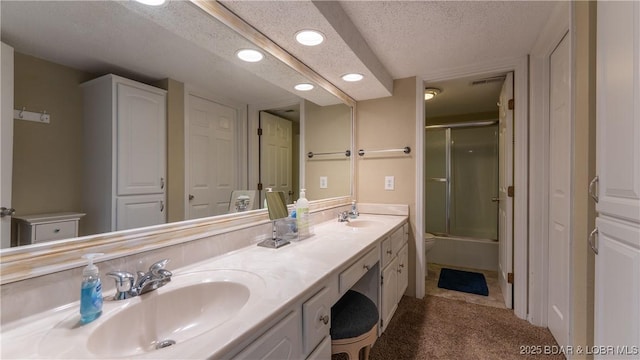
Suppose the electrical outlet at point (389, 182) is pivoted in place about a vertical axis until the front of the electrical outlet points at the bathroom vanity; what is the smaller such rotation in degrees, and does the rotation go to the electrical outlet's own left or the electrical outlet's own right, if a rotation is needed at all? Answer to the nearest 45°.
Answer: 0° — it already faces it

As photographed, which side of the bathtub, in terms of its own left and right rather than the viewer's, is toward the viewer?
front

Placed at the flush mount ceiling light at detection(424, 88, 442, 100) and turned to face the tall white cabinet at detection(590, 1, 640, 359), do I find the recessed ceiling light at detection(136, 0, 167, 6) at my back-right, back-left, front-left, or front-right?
front-right

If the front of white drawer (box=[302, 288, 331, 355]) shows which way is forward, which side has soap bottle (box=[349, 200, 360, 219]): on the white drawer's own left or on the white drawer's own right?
on the white drawer's own left

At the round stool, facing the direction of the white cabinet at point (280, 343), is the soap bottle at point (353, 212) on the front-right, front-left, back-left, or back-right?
back-right

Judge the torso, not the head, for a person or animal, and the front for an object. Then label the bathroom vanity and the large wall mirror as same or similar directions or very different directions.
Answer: same or similar directions

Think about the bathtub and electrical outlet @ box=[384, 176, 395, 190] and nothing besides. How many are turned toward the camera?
2

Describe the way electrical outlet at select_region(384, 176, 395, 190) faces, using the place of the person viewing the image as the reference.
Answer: facing the viewer

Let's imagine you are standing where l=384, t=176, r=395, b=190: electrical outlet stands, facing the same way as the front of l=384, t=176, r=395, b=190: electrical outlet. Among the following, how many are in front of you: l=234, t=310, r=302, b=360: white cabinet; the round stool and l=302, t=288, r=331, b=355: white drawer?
3

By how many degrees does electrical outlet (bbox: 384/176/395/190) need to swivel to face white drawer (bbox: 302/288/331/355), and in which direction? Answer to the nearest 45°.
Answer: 0° — it already faces it

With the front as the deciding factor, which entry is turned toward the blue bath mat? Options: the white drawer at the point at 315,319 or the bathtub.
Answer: the bathtub

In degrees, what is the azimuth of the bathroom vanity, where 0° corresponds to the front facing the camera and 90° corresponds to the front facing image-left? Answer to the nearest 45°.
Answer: approximately 315°

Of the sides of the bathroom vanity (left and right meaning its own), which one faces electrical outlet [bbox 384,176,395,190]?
left

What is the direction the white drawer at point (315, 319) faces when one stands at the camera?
facing the viewer and to the right of the viewer

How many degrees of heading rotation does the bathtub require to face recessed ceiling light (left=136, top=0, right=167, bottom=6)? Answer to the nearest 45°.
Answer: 0° — it already faces it
